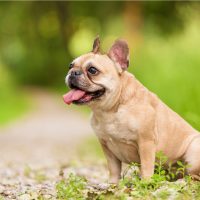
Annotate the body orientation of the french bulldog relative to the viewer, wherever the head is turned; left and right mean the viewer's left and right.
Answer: facing the viewer and to the left of the viewer

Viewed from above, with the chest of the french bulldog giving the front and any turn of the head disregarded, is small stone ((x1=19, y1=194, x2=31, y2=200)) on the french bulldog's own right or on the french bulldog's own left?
on the french bulldog's own left
